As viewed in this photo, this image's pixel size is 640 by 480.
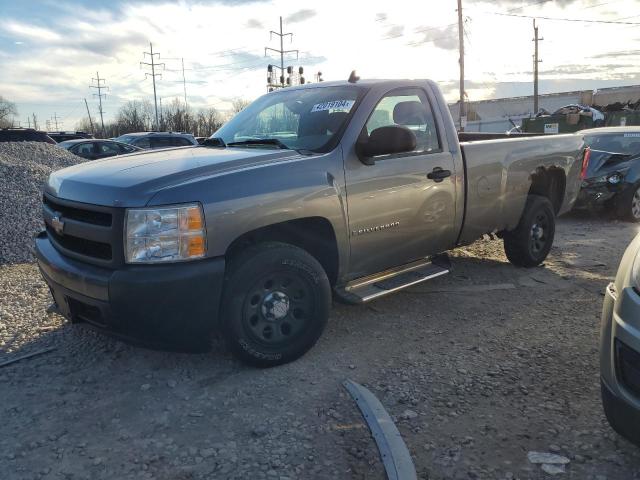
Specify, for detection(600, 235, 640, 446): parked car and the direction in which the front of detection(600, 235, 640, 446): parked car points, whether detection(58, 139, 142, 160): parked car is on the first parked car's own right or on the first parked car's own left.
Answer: on the first parked car's own right

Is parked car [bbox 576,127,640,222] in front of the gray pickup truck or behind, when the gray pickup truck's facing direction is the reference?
behind

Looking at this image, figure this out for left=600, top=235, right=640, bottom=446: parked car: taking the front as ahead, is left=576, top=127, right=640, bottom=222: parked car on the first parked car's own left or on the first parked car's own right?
on the first parked car's own right

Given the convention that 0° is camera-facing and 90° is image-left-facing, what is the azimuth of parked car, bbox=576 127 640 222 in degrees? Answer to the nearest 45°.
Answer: approximately 45°

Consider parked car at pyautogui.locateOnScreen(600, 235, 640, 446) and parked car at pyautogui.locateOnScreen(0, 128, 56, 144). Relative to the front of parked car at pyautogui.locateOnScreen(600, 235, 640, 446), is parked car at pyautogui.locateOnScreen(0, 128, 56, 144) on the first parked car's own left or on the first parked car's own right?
on the first parked car's own right

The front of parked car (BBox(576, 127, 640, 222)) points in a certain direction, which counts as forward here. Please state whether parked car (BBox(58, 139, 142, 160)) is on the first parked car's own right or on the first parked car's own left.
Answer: on the first parked car's own right

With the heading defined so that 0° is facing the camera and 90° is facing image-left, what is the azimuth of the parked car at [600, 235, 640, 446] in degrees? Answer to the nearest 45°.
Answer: approximately 45°

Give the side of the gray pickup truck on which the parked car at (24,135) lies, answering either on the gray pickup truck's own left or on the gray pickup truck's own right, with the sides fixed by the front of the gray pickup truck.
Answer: on the gray pickup truck's own right

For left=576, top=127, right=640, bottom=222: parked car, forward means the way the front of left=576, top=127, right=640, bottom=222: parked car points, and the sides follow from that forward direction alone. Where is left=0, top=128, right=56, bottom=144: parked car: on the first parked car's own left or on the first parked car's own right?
on the first parked car's own right
